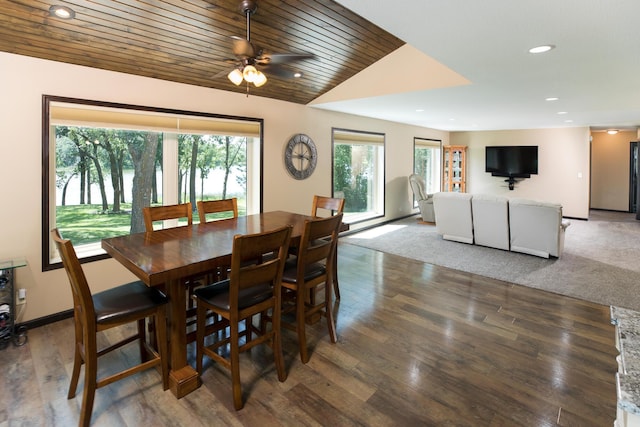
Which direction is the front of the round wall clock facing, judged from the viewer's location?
facing the viewer and to the right of the viewer

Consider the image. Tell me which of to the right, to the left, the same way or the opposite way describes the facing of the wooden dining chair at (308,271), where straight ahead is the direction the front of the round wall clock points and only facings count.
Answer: the opposite way

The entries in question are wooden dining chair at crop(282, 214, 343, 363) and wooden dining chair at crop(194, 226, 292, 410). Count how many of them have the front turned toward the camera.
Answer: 0

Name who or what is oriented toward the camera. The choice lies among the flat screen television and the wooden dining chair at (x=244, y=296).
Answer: the flat screen television

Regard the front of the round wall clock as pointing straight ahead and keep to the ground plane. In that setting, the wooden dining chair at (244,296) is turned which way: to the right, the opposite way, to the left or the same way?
the opposite way

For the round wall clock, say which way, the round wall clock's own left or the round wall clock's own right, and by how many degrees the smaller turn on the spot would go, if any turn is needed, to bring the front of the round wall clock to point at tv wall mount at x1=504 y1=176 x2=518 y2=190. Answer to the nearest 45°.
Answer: approximately 90° to the round wall clock's own left

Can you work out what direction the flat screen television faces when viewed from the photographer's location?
facing the viewer

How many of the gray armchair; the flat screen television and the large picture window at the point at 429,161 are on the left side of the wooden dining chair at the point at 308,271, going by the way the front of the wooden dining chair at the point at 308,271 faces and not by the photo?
0

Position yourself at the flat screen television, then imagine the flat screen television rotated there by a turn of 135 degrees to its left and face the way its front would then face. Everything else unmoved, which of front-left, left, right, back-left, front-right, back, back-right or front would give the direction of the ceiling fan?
back-right

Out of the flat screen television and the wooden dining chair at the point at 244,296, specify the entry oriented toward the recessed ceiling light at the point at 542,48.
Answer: the flat screen television

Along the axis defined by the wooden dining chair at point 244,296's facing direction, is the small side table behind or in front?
in front

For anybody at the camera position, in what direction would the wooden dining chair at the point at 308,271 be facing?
facing away from the viewer and to the left of the viewer

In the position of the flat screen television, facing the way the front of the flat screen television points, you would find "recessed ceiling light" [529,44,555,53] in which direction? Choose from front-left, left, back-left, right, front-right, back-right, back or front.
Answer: front

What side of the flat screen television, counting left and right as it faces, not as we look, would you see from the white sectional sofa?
front

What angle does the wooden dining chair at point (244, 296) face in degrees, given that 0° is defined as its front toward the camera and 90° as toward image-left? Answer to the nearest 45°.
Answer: approximately 135°
